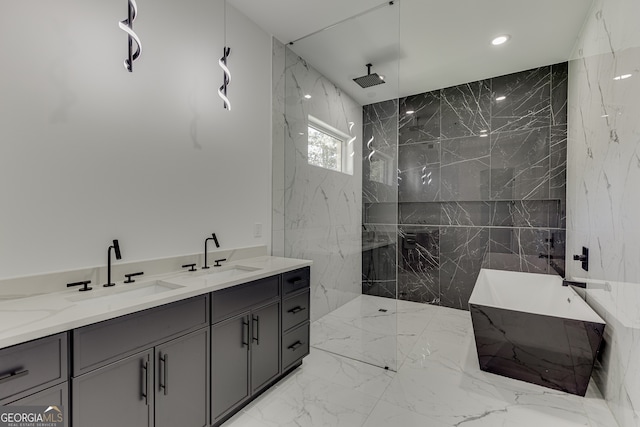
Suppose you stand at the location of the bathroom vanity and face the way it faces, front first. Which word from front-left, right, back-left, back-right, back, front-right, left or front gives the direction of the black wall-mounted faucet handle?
front-left

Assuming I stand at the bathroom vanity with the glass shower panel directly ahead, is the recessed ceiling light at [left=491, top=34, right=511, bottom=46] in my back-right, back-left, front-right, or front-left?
front-right

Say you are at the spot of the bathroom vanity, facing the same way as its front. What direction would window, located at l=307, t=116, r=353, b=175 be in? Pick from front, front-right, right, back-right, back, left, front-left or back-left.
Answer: left

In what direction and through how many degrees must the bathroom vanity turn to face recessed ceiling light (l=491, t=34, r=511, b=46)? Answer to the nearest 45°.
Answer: approximately 45° to its left

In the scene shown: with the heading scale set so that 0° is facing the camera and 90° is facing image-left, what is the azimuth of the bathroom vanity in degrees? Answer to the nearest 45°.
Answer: approximately 315°

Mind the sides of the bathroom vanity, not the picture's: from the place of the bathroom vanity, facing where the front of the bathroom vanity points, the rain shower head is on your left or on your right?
on your left

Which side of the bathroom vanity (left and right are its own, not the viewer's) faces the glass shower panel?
left

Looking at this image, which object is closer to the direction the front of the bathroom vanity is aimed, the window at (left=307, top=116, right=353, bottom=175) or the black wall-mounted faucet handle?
the black wall-mounted faucet handle

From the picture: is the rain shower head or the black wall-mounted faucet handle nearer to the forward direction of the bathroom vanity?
the black wall-mounted faucet handle

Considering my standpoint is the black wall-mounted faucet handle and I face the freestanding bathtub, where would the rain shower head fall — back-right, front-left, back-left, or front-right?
front-right
